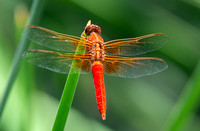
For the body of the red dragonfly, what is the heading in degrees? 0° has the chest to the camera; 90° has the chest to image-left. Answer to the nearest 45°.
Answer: approximately 180°
